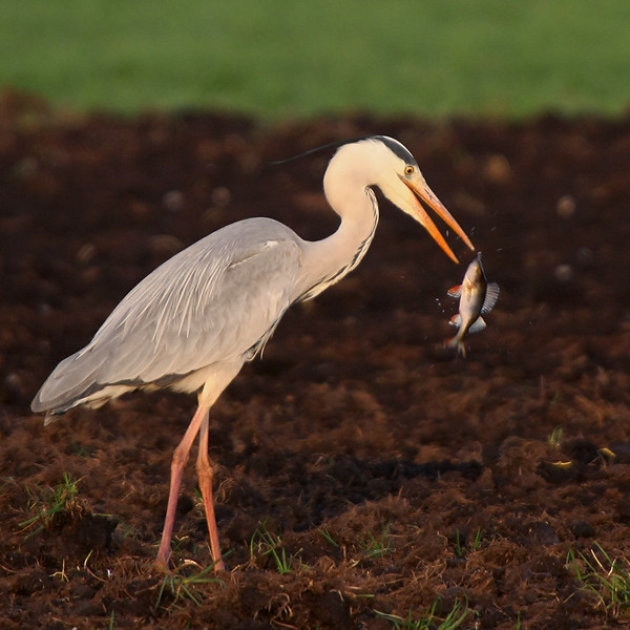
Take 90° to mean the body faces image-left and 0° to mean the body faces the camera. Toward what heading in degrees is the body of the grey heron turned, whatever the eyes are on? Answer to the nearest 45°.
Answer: approximately 270°
